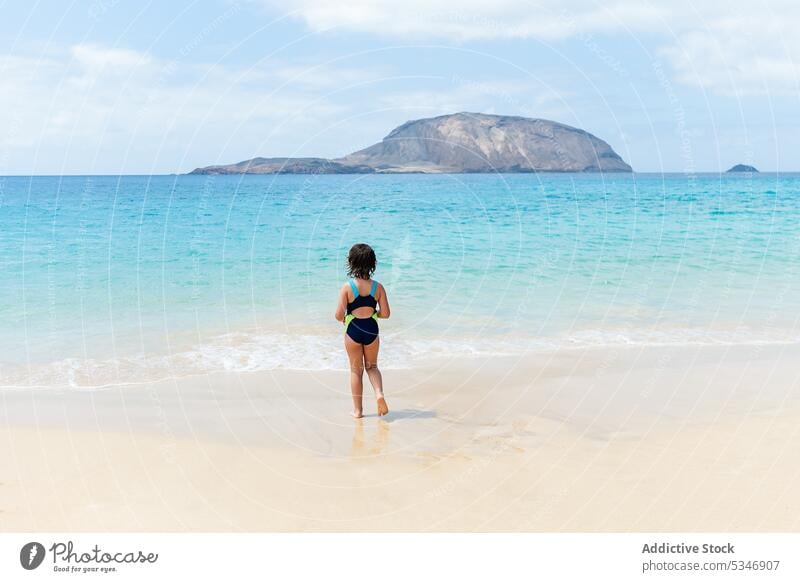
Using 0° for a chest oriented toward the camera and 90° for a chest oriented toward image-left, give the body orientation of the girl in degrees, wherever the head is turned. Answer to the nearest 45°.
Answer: approximately 180°
